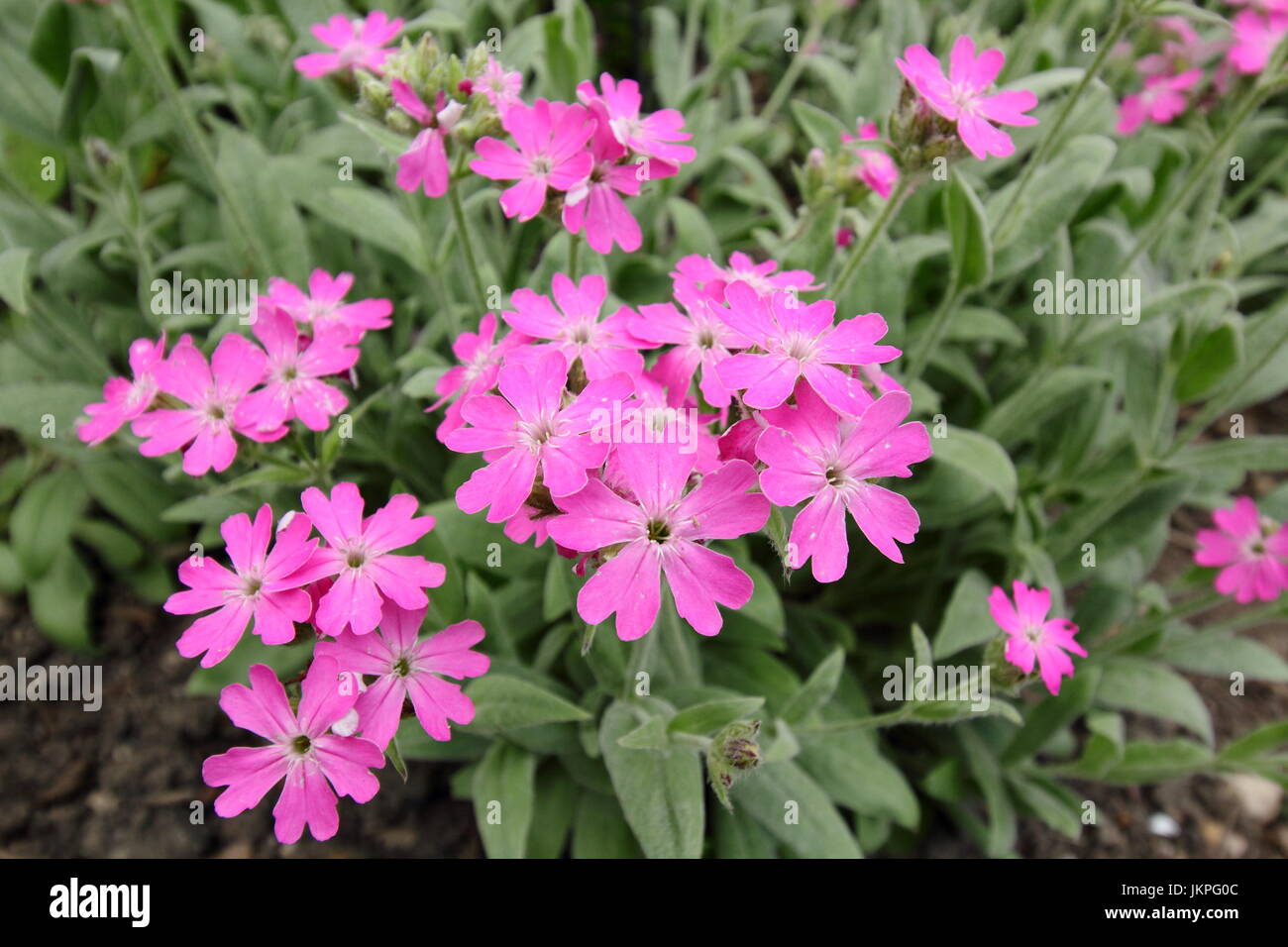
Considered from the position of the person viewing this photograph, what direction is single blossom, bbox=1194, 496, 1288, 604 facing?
facing the viewer

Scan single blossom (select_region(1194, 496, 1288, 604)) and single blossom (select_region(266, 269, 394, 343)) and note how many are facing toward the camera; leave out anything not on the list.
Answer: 2

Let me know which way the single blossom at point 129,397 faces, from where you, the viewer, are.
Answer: facing the viewer and to the left of the viewer

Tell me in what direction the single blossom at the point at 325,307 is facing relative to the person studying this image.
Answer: facing the viewer
